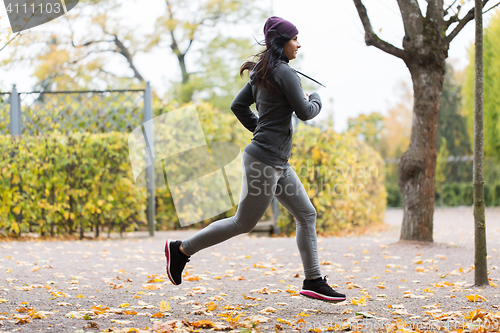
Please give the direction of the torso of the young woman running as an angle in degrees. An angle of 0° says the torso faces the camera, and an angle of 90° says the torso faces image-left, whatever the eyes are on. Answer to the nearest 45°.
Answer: approximately 270°

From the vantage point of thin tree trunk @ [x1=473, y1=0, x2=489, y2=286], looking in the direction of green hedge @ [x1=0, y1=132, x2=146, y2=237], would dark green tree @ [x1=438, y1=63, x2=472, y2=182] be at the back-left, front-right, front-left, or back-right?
front-right

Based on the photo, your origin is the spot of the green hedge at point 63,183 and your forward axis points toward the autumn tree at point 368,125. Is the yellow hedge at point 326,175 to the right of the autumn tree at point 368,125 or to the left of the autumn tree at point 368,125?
right

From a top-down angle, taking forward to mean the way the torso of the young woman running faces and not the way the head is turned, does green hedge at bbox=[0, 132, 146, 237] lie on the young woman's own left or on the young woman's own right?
on the young woman's own left

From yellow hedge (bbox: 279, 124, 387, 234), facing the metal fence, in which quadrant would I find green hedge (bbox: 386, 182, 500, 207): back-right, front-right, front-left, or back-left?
back-right

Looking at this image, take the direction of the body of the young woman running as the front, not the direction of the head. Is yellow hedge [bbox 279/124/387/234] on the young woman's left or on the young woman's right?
on the young woman's left

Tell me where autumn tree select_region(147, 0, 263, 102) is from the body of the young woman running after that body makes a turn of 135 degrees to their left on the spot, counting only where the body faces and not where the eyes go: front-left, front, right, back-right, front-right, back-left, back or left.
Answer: front-right

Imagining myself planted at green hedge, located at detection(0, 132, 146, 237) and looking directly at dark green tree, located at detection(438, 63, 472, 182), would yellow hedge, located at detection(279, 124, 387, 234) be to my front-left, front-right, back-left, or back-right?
front-right

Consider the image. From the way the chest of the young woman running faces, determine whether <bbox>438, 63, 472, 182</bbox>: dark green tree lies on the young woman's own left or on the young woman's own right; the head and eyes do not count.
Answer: on the young woman's own left

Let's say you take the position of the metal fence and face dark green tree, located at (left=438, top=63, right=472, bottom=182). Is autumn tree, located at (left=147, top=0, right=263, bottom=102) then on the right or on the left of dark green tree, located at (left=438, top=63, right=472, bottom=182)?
left

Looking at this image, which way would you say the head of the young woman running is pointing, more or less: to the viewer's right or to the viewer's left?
to the viewer's right

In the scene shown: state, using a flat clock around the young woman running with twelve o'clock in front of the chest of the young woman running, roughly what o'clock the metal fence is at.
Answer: The metal fence is roughly at 8 o'clock from the young woman running.

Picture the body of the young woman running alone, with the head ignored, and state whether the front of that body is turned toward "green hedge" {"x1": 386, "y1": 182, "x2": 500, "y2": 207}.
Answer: no
